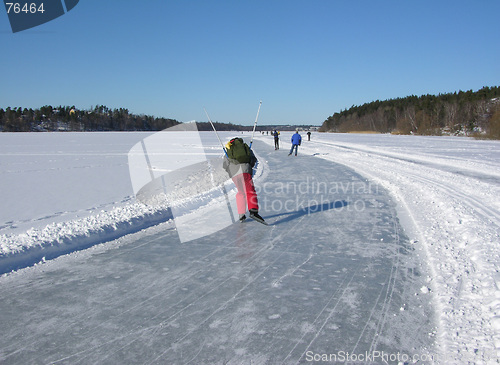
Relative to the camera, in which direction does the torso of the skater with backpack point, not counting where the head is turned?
away from the camera
